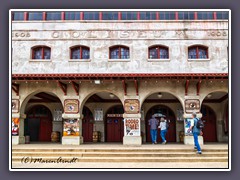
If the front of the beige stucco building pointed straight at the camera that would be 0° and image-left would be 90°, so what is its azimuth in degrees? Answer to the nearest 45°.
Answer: approximately 0°
